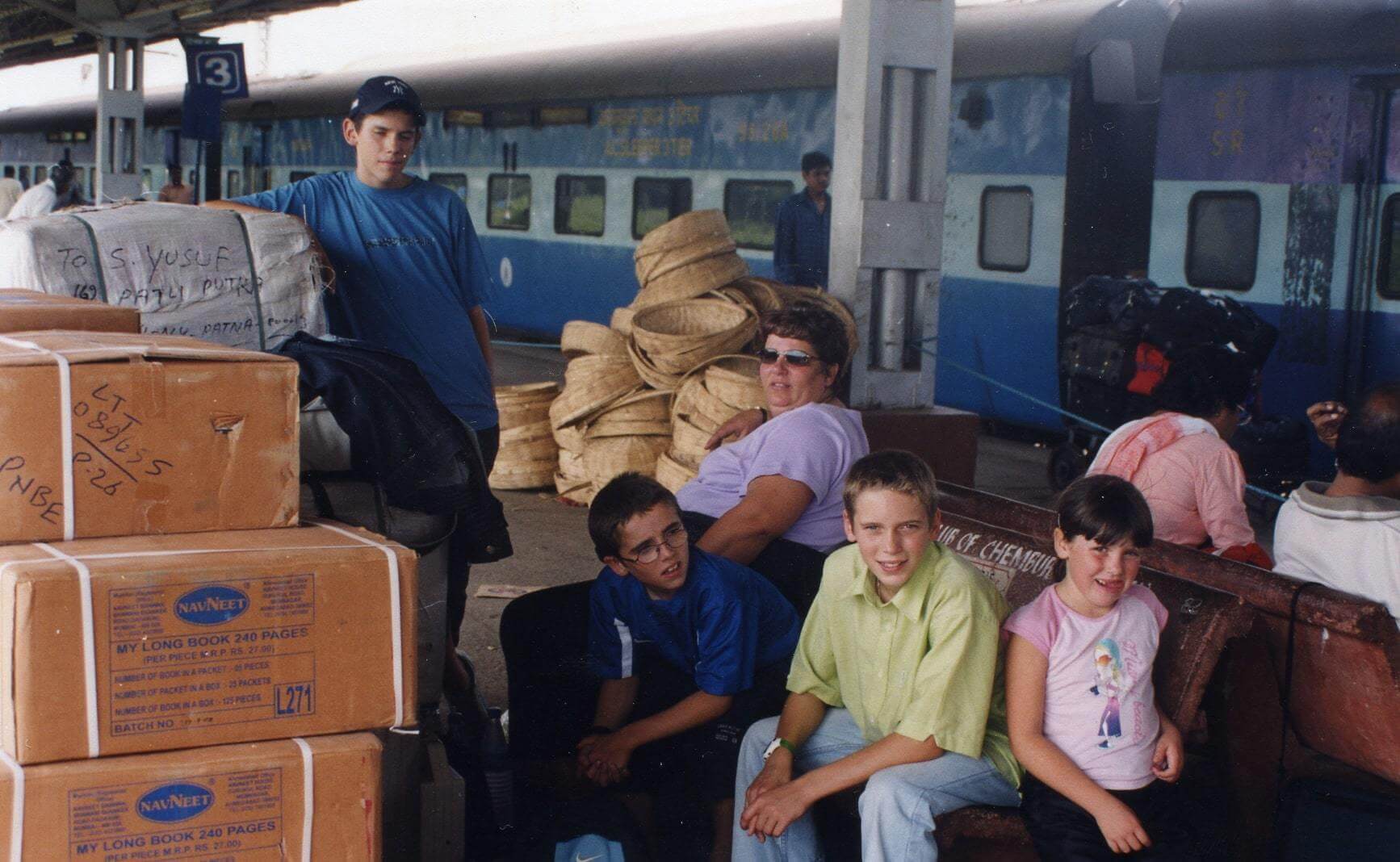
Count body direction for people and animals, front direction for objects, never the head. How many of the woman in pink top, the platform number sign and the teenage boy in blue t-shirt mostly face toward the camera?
2

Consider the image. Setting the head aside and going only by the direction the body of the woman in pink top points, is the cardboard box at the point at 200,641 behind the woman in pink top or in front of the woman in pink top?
behind

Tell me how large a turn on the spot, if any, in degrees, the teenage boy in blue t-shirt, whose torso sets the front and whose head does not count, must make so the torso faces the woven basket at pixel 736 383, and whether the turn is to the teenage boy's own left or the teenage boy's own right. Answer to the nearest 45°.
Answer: approximately 135° to the teenage boy's own left

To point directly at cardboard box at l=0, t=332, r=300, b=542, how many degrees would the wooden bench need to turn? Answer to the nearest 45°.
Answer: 0° — it already faces it

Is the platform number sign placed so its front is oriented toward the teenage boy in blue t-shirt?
yes

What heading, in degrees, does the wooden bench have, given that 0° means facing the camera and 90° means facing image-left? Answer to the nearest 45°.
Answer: approximately 45°

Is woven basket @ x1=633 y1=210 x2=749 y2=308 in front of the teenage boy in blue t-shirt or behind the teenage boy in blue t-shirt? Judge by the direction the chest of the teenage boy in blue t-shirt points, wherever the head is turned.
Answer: behind

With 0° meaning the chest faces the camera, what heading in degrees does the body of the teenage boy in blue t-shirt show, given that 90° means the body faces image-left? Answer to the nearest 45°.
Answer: approximately 0°

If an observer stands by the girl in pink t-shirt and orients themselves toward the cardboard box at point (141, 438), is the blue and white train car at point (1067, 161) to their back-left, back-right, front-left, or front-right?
back-right

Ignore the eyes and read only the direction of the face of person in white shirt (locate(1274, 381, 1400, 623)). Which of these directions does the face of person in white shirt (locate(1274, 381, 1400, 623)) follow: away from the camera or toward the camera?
away from the camera

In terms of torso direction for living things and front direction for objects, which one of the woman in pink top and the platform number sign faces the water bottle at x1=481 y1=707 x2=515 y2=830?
the platform number sign

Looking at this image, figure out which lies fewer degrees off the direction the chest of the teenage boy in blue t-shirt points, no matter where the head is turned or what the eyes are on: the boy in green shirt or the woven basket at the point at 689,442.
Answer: the boy in green shirt
